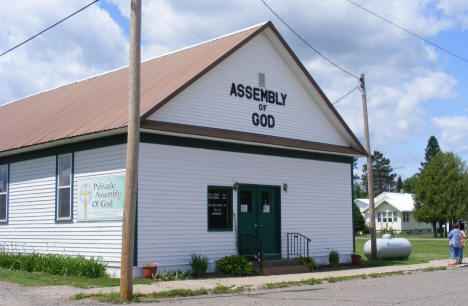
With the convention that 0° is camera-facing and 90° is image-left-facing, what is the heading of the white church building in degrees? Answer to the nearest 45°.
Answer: approximately 315°

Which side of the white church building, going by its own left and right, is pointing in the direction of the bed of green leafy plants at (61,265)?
right

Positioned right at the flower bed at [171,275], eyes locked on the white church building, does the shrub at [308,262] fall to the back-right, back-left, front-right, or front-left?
front-right

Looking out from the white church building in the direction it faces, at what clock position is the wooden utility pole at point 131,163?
The wooden utility pole is roughly at 2 o'clock from the white church building.

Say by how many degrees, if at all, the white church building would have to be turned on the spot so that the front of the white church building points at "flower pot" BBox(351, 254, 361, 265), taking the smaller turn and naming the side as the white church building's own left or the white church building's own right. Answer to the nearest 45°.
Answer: approximately 90° to the white church building's own left

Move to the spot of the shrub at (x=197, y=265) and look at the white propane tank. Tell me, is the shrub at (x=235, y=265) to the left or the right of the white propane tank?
right
